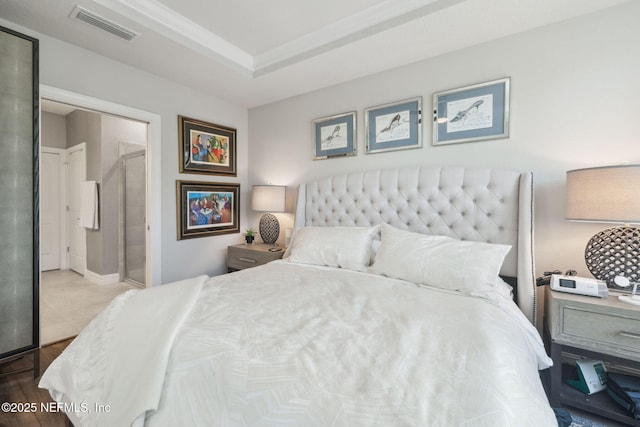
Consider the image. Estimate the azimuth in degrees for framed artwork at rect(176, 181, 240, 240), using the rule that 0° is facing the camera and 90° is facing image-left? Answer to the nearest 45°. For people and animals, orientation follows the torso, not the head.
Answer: approximately 315°

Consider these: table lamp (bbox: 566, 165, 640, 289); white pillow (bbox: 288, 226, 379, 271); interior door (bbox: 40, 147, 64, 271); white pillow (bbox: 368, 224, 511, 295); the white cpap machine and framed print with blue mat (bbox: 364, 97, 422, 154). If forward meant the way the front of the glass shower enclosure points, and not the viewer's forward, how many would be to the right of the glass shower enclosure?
1

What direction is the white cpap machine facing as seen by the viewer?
toward the camera

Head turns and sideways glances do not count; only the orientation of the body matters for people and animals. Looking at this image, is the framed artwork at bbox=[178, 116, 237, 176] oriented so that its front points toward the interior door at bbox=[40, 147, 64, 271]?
no

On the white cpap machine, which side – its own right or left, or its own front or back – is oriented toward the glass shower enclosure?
right

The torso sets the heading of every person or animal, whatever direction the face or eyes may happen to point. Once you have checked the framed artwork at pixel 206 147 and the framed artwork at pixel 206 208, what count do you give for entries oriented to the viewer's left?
0

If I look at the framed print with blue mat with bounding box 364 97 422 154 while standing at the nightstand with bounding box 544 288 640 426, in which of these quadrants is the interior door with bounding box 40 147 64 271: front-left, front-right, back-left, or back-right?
front-left

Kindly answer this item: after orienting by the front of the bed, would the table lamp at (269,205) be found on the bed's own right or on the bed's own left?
on the bed's own right

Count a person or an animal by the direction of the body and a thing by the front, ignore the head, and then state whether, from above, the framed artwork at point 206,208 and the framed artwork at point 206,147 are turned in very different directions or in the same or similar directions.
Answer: same or similar directions

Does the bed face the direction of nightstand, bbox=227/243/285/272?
no

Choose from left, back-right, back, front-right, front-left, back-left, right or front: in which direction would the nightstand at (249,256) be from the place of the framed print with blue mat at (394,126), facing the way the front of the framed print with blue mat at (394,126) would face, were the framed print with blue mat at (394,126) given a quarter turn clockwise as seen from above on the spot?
front-left

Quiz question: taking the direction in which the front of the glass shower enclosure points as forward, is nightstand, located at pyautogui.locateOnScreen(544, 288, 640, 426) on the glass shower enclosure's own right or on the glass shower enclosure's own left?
on the glass shower enclosure's own left

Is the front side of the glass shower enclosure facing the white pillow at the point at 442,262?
no

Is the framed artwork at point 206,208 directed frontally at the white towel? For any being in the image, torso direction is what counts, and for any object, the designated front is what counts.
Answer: no

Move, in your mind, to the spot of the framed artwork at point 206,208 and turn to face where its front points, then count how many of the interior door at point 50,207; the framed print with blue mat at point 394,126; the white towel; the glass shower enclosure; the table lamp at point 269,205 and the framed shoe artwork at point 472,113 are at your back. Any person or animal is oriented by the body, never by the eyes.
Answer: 3

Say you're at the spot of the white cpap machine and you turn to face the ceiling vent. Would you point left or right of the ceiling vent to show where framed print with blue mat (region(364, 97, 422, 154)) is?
right
